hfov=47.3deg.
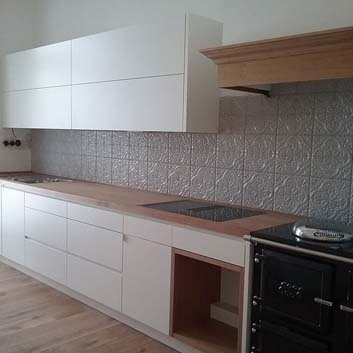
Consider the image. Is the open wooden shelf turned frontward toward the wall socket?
no

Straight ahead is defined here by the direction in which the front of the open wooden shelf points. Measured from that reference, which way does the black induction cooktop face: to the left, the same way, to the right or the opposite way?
the same way

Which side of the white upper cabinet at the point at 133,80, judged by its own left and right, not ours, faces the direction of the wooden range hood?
left

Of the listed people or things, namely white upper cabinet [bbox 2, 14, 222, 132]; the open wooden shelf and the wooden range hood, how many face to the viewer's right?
0

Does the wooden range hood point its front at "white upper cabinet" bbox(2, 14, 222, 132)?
no

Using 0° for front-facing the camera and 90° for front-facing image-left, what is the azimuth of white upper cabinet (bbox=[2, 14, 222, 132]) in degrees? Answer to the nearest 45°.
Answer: approximately 45°

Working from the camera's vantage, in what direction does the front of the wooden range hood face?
facing the viewer and to the left of the viewer

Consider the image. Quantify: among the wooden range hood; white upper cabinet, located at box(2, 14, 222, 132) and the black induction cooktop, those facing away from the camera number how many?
0

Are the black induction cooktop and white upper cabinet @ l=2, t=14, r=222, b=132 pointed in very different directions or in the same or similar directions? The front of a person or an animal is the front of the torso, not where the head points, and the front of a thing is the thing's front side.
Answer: same or similar directions

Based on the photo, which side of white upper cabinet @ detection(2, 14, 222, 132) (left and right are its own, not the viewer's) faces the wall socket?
right

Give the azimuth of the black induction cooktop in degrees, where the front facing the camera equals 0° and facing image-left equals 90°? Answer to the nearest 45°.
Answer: approximately 45°

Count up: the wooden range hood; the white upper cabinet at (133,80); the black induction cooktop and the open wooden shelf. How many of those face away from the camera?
0

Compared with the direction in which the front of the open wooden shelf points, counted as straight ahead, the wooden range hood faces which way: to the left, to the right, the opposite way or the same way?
the same way
